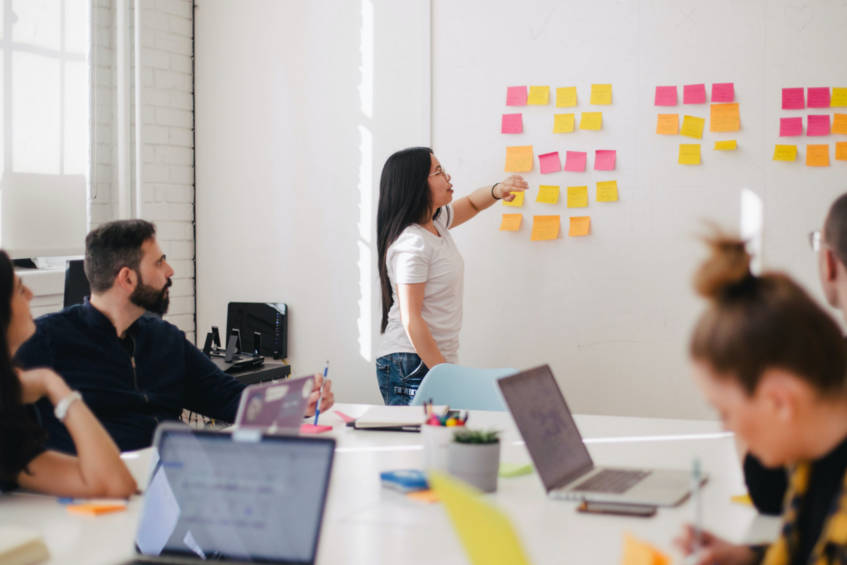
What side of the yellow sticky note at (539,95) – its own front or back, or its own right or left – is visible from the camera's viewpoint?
front

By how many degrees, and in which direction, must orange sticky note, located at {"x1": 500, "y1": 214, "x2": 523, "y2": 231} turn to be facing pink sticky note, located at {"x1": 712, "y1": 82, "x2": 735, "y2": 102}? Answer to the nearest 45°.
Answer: approximately 90° to its left

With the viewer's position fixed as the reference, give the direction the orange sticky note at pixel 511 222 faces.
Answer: facing the viewer

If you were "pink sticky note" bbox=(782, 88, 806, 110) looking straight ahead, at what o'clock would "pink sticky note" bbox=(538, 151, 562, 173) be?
"pink sticky note" bbox=(538, 151, 562, 173) is roughly at 3 o'clock from "pink sticky note" bbox=(782, 88, 806, 110).

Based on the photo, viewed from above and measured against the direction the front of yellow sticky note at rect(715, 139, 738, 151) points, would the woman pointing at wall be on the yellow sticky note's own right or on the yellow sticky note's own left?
on the yellow sticky note's own right

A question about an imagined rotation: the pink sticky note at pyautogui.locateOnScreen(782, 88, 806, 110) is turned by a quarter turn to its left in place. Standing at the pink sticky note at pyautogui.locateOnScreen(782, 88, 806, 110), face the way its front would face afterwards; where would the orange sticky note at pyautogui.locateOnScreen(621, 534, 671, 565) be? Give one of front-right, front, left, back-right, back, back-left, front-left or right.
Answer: right

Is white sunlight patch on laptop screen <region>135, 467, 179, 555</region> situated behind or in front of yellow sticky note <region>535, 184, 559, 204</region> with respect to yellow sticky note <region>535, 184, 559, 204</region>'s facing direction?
in front

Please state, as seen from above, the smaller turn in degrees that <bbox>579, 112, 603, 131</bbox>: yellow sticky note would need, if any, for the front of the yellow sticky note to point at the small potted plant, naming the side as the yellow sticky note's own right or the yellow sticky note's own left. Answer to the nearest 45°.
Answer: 0° — it already faces it

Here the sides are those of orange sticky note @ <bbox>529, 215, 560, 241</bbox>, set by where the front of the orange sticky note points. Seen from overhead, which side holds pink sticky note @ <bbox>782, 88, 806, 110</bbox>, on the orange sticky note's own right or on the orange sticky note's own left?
on the orange sticky note's own left

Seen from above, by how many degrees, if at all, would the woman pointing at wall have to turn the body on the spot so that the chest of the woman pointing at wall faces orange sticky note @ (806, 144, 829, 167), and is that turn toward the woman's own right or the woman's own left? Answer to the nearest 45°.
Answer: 0° — they already face it

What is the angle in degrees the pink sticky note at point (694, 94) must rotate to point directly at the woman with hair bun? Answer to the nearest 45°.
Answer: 0° — it already faces them

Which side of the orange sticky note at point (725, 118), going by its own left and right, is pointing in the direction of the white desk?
front

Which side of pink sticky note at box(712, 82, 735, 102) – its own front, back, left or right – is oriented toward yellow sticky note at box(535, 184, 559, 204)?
right

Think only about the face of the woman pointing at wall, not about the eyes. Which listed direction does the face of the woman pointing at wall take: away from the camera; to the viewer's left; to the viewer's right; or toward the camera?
to the viewer's right

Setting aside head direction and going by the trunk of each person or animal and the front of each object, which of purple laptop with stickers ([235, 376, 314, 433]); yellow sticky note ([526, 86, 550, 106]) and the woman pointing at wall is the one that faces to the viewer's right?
the woman pointing at wall

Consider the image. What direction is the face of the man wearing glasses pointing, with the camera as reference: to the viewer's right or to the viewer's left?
to the viewer's left
